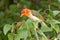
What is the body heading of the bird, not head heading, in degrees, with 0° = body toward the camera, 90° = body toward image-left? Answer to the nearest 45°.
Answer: approximately 90°
